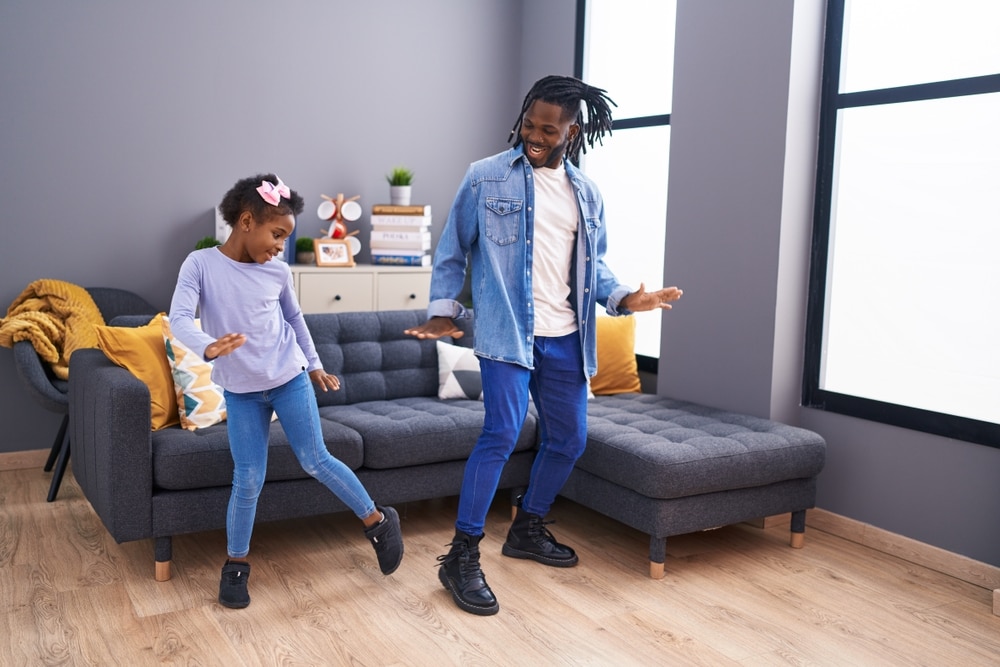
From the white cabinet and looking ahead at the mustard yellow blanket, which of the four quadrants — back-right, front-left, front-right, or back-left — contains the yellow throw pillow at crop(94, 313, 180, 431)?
front-left

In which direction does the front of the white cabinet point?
toward the camera

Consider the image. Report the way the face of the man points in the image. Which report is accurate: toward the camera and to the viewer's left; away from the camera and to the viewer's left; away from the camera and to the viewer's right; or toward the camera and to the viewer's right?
toward the camera and to the viewer's left

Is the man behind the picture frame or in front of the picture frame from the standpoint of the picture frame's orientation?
in front

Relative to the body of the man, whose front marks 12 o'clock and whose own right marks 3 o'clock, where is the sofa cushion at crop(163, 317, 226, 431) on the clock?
The sofa cushion is roughly at 5 o'clock from the man.

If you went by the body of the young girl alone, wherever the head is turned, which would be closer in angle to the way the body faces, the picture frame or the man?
the man

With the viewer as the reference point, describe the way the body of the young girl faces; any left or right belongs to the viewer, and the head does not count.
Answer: facing the viewer

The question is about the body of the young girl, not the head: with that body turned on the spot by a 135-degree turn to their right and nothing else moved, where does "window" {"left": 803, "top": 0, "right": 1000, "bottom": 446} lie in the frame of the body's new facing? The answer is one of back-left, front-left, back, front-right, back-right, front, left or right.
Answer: back-right

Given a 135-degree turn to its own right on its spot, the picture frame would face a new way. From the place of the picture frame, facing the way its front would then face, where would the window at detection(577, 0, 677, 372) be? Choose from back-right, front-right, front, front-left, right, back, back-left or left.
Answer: back-right

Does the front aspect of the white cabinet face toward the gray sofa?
yes
